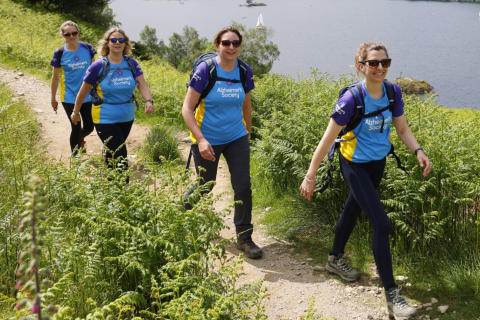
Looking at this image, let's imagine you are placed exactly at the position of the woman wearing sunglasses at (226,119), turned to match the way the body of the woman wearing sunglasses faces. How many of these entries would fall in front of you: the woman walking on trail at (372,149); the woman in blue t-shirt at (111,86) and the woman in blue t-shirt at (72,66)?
1

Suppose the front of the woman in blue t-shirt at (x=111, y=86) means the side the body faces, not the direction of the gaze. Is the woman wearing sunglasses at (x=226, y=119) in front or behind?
in front

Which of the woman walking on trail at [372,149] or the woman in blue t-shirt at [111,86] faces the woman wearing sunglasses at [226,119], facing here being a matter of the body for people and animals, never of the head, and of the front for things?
the woman in blue t-shirt

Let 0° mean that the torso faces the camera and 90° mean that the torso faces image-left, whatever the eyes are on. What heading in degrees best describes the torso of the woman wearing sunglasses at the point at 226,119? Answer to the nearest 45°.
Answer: approximately 315°

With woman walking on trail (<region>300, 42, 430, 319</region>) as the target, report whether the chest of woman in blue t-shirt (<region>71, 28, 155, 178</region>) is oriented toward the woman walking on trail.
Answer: yes

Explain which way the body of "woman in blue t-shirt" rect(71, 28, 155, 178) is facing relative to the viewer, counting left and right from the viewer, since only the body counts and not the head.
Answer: facing the viewer and to the right of the viewer

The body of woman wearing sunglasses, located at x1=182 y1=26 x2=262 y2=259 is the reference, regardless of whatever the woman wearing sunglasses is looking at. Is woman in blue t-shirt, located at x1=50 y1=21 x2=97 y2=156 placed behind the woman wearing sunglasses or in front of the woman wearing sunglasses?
behind

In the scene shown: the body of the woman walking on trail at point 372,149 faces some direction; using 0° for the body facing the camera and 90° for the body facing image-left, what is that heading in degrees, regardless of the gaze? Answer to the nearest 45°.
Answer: approximately 315°
